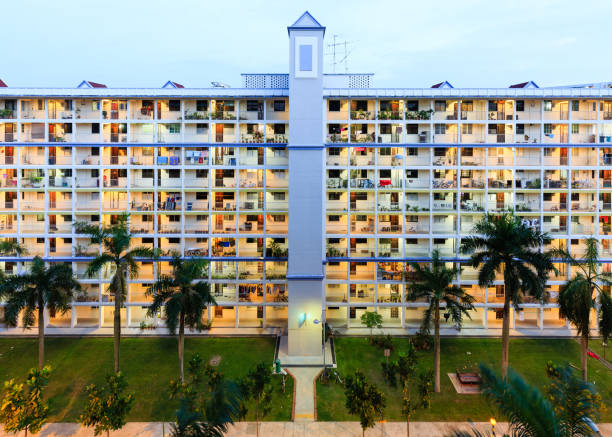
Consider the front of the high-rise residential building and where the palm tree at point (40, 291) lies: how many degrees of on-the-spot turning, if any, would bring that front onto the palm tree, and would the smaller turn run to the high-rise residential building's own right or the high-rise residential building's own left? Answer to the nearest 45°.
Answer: approximately 45° to the high-rise residential building's own right

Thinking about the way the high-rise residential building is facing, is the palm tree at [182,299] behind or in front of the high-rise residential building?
in front

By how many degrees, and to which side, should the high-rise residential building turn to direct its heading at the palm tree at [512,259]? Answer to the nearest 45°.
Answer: approximately 45° to its left

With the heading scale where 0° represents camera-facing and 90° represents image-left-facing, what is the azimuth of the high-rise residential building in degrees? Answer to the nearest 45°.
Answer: approximately 0°

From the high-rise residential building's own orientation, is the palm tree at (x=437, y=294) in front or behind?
in front

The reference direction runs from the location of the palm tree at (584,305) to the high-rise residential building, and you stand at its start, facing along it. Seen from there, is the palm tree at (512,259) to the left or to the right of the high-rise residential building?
left

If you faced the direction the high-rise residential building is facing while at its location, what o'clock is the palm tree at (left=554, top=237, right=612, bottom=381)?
The palm tree is roughly at 10 o'clock from the high-rise residential building.
